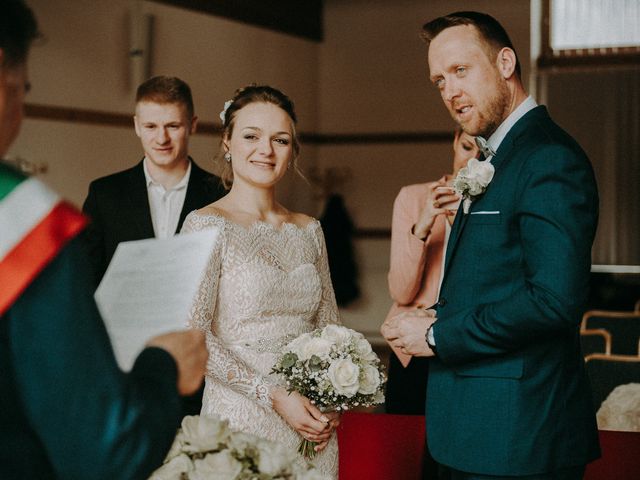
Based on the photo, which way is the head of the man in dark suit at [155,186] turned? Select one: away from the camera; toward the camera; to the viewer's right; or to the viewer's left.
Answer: toward the camera

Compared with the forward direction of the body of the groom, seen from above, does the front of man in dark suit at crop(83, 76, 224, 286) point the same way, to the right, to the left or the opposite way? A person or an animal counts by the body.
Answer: to the left

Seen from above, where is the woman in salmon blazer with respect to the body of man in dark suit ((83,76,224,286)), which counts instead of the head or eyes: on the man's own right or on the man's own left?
on the man's own left

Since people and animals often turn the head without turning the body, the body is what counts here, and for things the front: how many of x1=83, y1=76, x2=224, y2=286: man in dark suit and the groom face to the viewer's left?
1

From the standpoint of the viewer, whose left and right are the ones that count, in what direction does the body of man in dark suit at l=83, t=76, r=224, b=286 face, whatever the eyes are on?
facing the viewer

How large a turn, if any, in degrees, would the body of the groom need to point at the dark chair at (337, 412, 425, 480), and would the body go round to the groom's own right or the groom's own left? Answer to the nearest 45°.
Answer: approximately 45° to the groom's own right

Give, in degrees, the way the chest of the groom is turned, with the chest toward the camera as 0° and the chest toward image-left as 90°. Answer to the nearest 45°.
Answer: approximately 90°

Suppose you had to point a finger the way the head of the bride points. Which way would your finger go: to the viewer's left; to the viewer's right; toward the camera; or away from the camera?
toward the camera

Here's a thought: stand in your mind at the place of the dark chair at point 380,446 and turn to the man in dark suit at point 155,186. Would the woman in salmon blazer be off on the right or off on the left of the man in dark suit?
right

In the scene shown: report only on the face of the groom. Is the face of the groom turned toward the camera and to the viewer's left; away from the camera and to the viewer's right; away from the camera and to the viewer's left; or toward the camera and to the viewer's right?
toward the camera and to the viewer's left

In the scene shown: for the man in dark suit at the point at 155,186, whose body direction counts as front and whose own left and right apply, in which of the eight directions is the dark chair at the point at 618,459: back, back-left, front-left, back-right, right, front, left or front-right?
front-left

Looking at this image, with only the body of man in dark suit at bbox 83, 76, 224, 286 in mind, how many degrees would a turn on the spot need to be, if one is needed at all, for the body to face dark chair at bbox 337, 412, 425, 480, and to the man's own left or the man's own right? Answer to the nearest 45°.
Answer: approximately 45° to the man's own left

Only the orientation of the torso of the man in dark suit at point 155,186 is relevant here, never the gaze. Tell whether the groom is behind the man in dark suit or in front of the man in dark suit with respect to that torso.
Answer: in front
